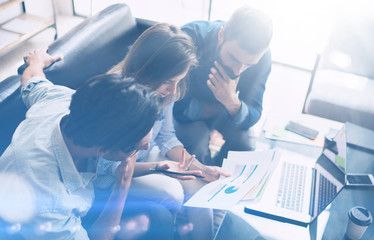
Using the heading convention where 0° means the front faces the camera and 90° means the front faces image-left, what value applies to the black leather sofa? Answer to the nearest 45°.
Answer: approximately 315°

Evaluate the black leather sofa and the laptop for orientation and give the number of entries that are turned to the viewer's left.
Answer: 1

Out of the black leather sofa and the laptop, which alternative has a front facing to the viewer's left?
the laptop

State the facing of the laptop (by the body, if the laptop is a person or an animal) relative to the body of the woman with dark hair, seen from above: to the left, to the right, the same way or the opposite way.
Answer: the opposite way

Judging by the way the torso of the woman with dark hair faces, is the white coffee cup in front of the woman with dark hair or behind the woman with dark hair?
in front

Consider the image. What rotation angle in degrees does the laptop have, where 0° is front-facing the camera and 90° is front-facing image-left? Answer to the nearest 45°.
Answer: approximately 90°

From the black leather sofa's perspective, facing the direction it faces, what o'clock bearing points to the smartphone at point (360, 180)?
The smartphone is roughly at 12 o'clock from the black leather sofa.

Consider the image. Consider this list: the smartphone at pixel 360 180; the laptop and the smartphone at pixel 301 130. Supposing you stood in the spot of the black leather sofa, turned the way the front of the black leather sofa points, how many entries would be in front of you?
3
